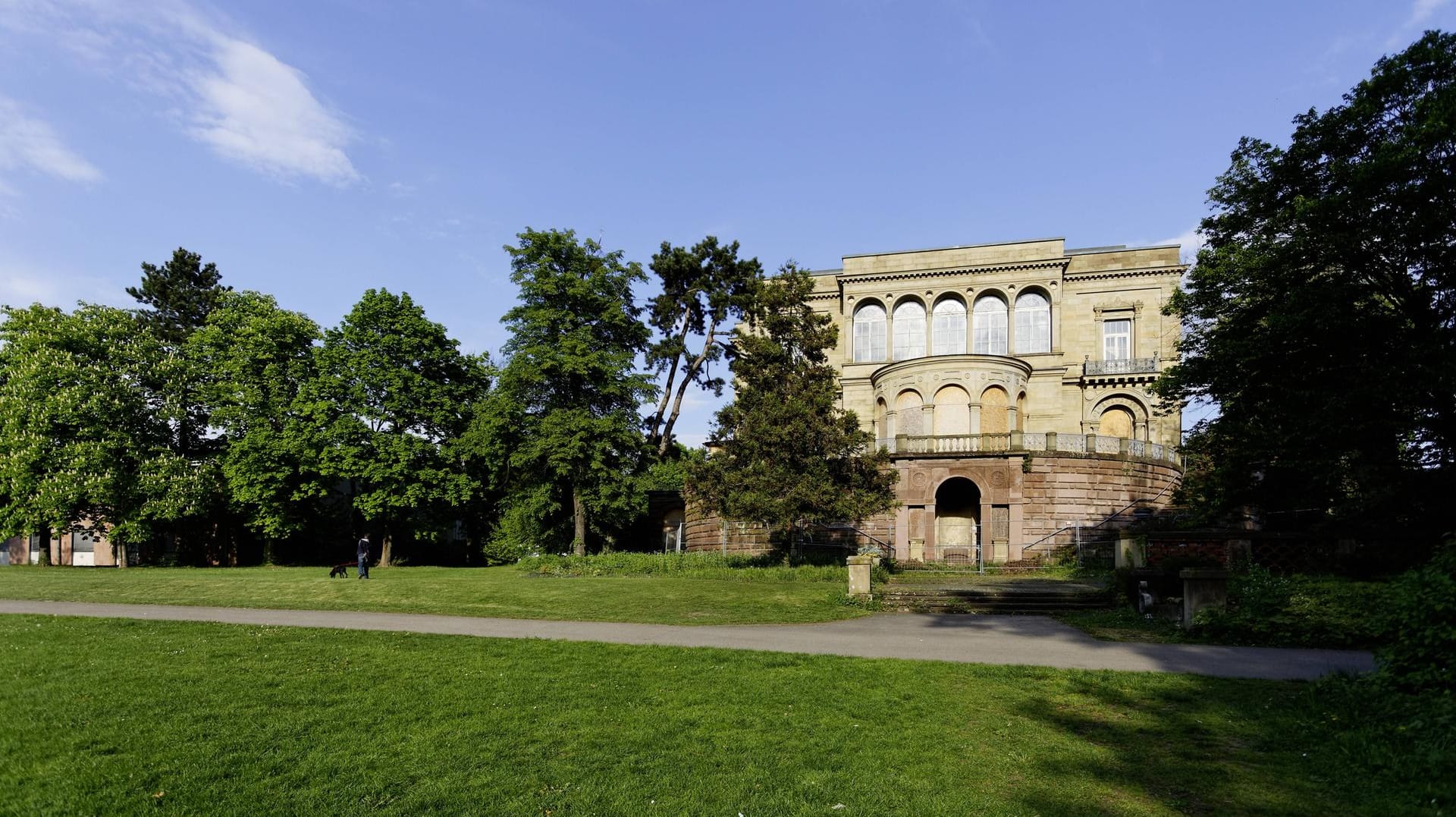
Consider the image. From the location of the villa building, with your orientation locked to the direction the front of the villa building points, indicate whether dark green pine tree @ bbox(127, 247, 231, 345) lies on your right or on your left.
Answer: on your right

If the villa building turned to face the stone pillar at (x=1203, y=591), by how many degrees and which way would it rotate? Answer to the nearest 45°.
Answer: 0° — it already faces it

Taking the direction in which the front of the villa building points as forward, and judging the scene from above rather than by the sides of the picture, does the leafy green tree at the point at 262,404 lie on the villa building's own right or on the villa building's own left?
on the villa building's own right

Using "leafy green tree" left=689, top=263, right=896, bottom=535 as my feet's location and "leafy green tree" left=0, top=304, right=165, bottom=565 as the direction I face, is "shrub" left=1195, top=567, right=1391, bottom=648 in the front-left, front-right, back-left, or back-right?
back-left

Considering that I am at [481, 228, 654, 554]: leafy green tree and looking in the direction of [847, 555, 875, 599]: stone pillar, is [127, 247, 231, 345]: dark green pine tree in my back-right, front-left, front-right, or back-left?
back-right

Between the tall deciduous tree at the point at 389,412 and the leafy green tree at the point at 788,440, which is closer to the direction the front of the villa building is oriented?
the leafy green tree

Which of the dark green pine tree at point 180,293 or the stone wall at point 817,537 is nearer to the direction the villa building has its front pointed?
the stone wall

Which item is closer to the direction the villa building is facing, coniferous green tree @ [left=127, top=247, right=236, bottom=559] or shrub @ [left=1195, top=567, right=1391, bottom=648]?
the shrub

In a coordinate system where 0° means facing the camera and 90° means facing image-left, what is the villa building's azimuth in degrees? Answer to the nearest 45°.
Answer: approximately 0°

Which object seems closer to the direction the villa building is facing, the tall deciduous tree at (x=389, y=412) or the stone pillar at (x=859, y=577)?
the stone pillar

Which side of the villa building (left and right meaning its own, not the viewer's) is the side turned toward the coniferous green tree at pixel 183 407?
right
